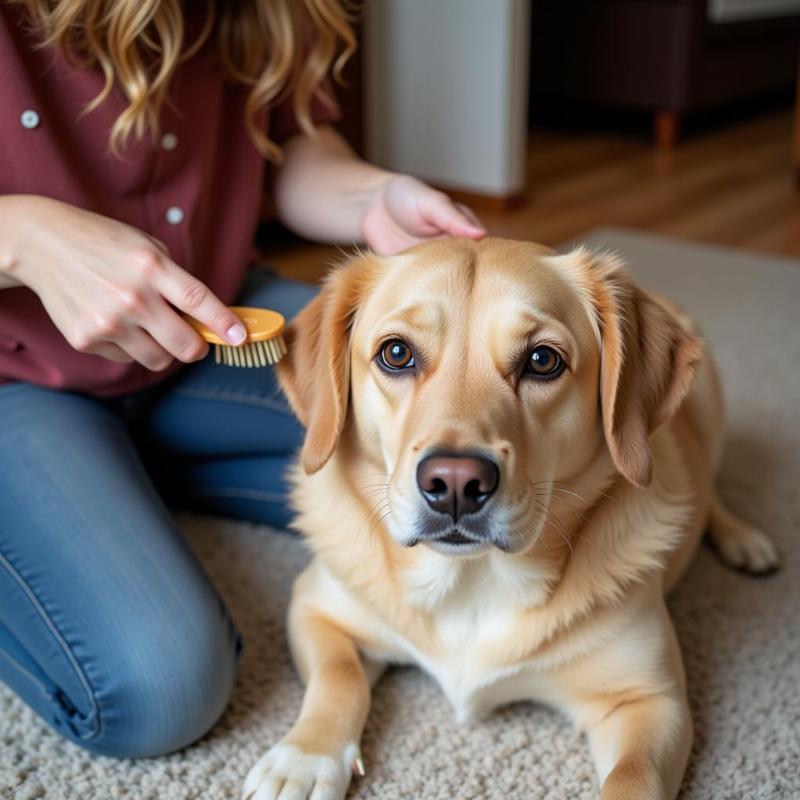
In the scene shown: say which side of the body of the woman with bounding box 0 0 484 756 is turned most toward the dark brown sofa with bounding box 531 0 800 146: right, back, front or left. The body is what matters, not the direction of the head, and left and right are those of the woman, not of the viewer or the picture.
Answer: left

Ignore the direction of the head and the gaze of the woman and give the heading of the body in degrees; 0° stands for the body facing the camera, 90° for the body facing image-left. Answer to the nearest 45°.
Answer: approximately 315°
